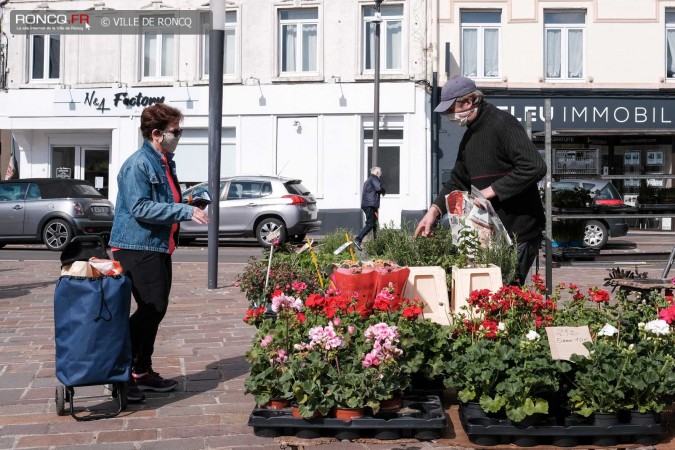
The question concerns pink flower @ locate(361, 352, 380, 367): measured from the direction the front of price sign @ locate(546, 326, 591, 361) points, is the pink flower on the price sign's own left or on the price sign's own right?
on the price sign's own right

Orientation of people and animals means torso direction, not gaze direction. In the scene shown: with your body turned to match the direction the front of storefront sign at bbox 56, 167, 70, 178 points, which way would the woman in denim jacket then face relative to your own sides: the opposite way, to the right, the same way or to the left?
to the left

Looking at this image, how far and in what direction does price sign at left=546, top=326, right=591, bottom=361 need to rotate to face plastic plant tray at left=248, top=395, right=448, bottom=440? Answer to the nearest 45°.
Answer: approximately 90° to its right

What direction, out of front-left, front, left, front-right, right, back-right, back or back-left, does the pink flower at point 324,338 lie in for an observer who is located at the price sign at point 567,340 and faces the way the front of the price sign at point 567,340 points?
right

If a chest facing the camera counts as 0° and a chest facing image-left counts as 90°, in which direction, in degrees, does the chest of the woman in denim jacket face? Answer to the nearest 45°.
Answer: approximately 270°

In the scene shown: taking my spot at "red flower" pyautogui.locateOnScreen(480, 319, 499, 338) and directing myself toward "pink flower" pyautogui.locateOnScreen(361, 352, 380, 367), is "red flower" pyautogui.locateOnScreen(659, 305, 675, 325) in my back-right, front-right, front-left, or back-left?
back-left

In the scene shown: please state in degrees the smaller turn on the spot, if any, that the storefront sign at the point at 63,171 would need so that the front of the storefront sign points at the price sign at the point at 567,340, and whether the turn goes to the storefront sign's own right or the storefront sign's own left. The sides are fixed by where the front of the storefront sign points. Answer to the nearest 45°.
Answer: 0° — it already faces it

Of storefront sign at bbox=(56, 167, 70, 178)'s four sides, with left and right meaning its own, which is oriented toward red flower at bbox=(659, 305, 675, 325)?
front

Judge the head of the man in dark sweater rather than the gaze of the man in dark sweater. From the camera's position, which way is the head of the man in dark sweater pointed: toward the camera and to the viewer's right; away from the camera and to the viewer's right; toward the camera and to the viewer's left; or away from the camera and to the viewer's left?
toward the camera and to the viewer's left

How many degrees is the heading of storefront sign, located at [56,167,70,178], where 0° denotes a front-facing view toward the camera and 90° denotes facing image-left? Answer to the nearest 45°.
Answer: approximately 0°
